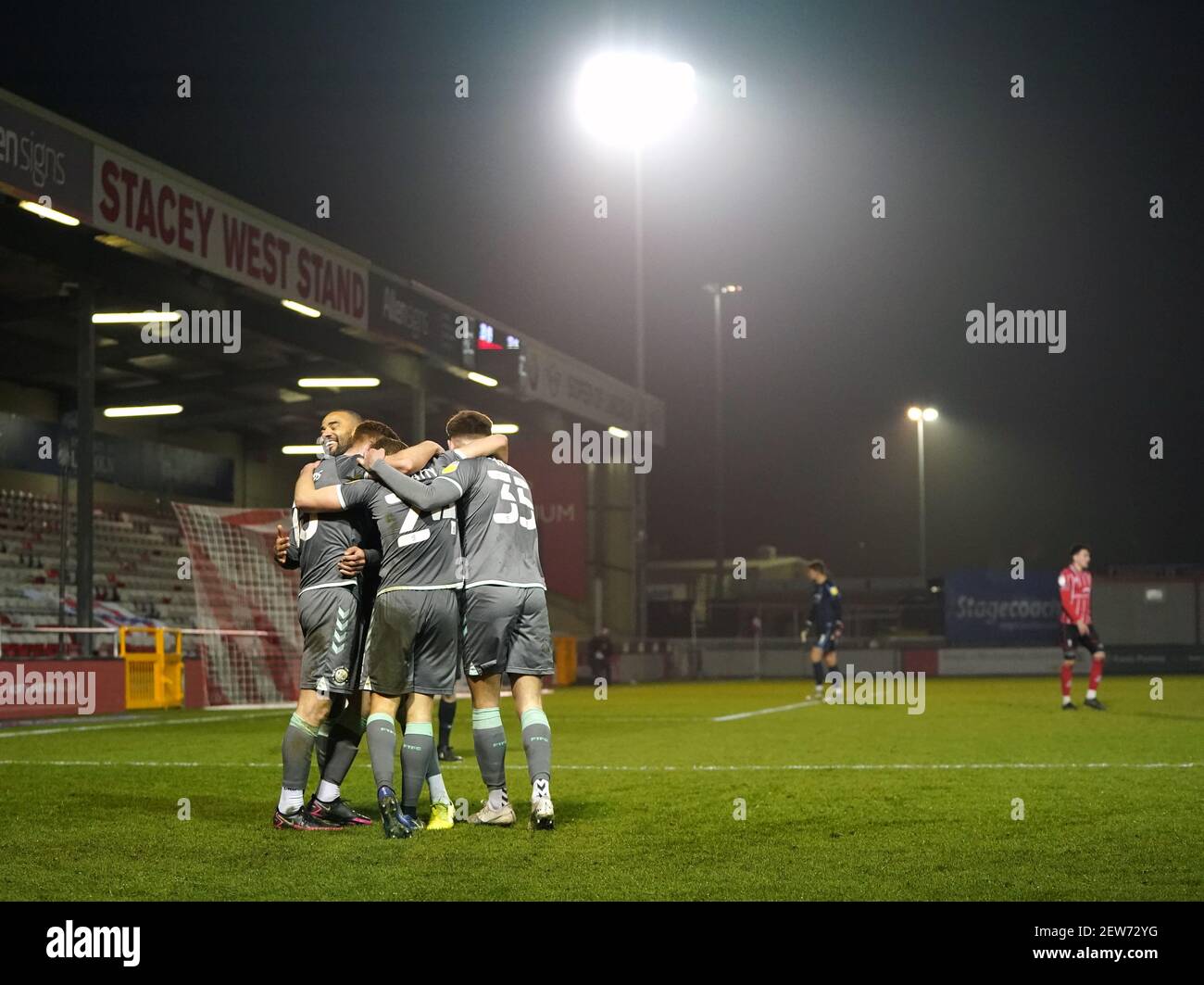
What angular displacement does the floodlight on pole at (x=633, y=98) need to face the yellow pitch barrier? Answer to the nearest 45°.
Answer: approximately 45° to its right

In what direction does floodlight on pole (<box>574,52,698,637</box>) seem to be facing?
toward the camera

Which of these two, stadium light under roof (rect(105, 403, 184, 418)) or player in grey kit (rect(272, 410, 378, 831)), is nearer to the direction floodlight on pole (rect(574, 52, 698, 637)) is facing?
the player in grey kit

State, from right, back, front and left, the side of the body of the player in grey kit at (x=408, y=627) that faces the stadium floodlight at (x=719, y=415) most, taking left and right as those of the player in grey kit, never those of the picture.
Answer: front

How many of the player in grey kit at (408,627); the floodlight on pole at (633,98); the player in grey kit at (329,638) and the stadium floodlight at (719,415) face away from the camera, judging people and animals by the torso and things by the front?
1

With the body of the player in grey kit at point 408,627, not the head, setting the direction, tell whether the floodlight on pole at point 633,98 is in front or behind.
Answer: in front

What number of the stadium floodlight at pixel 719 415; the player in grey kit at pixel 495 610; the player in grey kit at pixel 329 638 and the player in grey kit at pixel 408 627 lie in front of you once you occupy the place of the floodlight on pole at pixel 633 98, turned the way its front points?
3

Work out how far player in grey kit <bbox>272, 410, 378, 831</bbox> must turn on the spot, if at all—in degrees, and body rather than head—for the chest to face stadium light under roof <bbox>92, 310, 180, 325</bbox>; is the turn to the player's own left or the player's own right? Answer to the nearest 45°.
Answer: approximately 90° to the player's own left

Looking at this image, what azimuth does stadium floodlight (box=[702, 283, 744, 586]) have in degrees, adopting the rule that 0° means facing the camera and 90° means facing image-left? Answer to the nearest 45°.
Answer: approximately 315°

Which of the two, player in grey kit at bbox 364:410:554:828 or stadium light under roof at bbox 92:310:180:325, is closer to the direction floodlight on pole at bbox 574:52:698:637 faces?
the player in grey kit

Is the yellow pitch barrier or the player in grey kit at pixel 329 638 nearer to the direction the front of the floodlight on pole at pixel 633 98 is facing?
the player in grey kit

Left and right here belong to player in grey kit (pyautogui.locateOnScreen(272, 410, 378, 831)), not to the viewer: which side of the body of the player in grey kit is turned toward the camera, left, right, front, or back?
right
